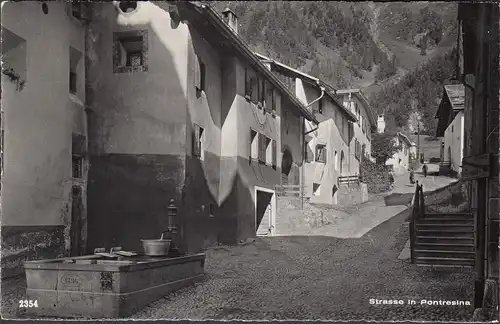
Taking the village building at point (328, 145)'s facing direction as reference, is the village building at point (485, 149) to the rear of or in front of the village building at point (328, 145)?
in front

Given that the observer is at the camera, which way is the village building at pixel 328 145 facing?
facing the viewer and to the right of the viewer

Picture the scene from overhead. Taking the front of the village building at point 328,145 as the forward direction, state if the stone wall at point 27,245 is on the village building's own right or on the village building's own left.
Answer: on the village building's own right

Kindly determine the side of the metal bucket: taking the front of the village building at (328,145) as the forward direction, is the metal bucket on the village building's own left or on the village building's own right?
on the village building's own right

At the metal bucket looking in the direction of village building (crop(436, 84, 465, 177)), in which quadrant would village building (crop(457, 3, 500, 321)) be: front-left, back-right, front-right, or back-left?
front-right

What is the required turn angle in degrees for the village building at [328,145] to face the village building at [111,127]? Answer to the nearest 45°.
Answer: approximately 90° to its right

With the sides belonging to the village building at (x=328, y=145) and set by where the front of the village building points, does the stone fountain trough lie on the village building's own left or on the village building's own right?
on the village building's own right
